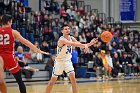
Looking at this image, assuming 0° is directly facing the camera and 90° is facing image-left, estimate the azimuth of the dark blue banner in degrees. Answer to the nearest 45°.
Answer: approximately 0°

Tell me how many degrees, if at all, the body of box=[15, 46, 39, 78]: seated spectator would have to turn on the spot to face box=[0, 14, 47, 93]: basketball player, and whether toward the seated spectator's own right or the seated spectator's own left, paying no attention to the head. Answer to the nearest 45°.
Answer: approximately 45° to the seated spectator's own right

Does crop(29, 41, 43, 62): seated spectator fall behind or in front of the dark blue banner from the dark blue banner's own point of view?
in front

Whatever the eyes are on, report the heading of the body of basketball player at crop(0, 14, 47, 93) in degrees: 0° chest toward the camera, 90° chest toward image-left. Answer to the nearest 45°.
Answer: approximately 225°

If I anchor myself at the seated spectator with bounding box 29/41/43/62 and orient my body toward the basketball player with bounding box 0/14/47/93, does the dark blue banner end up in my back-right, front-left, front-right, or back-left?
back-left

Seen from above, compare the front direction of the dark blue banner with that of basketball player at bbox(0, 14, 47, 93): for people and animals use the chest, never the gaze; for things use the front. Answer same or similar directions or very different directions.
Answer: very different directions

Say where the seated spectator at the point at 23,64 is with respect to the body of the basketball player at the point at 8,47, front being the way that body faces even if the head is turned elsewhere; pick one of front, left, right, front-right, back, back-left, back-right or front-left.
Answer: front-left

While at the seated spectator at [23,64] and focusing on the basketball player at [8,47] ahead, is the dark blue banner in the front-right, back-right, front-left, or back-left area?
back-left

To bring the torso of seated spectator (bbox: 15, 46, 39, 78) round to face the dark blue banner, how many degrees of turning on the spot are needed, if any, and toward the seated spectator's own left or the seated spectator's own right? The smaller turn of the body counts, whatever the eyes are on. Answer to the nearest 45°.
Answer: approximately 90° to the seated spectator's own left
